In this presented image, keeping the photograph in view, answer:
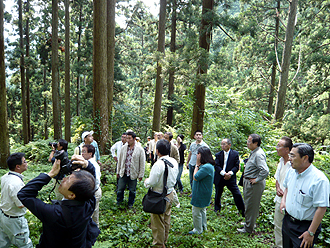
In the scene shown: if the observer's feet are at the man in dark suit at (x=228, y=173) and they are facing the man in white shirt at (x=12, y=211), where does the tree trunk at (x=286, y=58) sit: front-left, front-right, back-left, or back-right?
back-right

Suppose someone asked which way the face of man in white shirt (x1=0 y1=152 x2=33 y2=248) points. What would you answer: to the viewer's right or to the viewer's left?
to the viewer's right

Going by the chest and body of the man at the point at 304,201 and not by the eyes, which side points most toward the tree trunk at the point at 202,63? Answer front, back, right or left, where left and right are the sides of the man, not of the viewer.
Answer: right

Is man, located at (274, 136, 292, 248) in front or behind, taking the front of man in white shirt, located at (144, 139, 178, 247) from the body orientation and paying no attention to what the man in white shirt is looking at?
behind

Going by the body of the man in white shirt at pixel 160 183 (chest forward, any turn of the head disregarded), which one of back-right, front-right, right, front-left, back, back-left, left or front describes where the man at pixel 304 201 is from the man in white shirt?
back

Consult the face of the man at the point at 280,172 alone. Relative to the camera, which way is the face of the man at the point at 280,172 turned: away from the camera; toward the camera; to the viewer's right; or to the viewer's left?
to the viewer's left

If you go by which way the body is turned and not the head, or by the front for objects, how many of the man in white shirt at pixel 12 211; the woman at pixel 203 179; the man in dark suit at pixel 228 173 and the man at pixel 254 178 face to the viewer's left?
2

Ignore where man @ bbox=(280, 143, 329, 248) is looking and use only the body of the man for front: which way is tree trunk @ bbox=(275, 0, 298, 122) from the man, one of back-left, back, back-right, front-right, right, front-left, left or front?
back-right

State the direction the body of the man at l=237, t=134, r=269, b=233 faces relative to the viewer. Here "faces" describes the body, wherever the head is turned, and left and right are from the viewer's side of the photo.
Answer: facing to the left of the viewer

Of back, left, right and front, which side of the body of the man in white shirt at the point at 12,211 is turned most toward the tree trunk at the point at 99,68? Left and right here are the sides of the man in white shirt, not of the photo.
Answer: left

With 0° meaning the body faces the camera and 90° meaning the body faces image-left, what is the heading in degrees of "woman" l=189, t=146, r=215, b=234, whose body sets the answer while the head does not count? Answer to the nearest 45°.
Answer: approximately 90°

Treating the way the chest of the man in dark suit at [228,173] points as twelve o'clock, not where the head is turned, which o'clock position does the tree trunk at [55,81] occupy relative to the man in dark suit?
The tree trunk is roughly at 4 o'clock from the man in dark suit.

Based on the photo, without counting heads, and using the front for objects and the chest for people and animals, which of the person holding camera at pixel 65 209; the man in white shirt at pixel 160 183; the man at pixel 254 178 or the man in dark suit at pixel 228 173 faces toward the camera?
the man in dark suit

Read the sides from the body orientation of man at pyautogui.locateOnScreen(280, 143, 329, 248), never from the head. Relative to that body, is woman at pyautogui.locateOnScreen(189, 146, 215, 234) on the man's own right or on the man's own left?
on the man's own right
